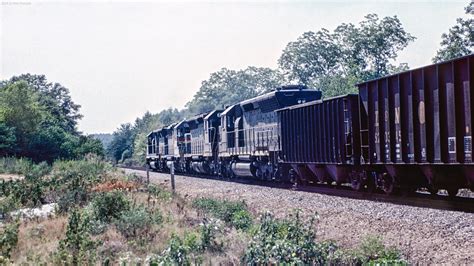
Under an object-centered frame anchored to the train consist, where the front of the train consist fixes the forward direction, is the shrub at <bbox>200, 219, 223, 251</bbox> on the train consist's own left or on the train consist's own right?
on the train consist's own left

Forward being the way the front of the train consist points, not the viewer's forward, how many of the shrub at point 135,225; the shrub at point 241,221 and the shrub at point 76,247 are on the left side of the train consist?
3

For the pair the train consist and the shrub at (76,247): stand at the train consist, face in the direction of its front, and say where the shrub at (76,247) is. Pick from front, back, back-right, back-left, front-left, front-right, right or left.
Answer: left

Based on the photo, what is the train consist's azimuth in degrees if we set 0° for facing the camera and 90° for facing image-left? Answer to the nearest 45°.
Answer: approximately 135°

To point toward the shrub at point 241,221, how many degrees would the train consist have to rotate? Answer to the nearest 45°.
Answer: approximately 90° to its left

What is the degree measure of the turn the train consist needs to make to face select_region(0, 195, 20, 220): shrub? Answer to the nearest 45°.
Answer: approximately 135° to its left

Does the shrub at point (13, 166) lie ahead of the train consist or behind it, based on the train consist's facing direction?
ahead

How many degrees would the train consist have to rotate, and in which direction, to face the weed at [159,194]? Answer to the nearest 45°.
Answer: approximately 45° to its left

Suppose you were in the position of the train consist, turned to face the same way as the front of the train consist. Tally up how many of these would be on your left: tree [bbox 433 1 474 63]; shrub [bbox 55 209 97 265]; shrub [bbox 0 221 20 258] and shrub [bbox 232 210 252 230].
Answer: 3

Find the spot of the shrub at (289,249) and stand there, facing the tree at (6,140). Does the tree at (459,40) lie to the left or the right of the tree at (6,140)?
right

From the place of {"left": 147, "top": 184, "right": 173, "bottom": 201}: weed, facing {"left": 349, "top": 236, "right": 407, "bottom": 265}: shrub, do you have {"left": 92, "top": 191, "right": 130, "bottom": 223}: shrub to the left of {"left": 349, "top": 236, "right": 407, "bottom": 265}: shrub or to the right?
right

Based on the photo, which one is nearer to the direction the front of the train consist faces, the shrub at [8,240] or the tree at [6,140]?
the tree

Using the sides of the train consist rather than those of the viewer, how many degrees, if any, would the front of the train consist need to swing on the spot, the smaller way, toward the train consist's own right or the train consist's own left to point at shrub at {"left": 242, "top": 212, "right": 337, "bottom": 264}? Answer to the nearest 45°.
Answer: approximately 135° to the train consist's own left

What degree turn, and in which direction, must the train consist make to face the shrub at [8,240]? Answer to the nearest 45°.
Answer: approximately 90° to its left

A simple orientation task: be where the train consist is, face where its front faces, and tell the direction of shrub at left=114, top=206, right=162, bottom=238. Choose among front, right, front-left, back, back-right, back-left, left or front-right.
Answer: left

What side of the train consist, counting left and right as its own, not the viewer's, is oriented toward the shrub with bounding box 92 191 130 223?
left
